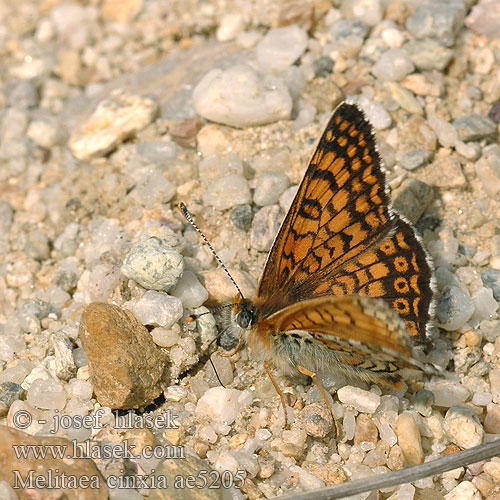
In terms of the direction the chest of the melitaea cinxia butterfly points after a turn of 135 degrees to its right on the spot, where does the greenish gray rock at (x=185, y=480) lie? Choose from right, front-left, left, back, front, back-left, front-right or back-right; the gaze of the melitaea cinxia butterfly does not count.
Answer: back

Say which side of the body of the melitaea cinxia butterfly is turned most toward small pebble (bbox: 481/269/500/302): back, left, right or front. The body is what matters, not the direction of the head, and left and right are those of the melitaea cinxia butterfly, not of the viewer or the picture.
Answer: back

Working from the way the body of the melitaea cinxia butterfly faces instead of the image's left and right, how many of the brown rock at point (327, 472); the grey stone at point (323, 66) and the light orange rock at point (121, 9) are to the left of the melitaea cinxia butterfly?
1

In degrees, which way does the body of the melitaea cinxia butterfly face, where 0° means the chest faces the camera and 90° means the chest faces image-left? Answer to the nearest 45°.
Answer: approximately 90°

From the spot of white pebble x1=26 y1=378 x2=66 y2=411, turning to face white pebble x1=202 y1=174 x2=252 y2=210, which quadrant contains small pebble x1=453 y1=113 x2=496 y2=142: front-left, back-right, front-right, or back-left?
front-right

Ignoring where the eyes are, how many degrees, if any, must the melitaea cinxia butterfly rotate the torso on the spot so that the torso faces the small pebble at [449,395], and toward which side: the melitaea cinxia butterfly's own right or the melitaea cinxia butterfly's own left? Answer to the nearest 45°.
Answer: approximately 135° to the melitaea cinxia butterfly's own left

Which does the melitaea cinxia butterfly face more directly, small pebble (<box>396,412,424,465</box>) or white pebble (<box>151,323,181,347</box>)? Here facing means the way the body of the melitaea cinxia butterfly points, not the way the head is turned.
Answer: the white pebble

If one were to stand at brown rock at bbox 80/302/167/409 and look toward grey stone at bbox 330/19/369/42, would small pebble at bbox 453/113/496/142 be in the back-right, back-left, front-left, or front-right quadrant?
front-right

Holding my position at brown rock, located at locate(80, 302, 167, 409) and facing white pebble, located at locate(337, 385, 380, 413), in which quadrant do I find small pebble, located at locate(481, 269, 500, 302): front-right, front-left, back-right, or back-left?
front-left

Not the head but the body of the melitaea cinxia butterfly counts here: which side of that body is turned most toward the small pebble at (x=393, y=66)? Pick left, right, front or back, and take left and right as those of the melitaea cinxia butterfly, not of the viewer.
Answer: right

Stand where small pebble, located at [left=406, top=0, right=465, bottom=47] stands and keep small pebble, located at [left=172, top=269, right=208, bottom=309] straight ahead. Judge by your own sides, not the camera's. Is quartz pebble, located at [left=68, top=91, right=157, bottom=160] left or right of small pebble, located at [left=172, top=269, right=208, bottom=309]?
right

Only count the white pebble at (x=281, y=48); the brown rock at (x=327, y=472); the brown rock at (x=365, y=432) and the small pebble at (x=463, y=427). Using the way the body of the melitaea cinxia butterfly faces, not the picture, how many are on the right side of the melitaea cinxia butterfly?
1

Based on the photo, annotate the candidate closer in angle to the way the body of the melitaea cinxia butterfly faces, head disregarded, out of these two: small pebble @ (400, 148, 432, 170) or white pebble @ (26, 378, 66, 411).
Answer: the white pebble

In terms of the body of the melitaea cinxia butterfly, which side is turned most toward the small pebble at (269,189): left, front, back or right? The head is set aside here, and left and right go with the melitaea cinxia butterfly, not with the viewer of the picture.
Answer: right

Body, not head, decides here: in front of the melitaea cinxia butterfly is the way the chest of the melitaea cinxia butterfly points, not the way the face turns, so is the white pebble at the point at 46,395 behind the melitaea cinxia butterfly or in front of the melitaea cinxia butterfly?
in front
